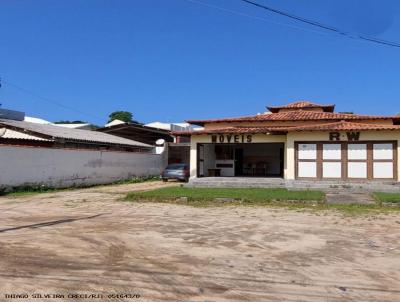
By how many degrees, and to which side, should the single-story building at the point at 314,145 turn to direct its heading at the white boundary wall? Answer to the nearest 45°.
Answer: approximately 90° to its right

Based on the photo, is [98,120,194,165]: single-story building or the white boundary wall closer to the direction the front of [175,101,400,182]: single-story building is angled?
the white boundary wall

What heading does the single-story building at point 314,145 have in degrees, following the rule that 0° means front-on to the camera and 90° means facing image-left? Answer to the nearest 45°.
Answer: approximately 0°

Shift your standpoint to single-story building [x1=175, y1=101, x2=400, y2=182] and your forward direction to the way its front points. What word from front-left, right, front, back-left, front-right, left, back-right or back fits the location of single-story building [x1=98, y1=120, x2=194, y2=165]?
back-right

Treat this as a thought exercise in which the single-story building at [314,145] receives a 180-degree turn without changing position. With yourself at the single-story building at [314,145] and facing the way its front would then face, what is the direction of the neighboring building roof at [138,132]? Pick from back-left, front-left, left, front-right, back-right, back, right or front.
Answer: front-left
